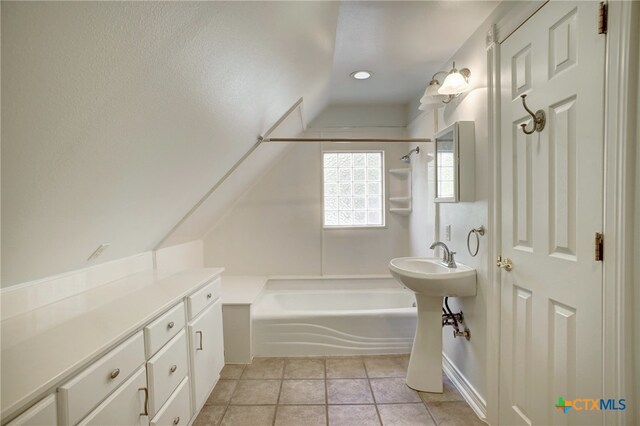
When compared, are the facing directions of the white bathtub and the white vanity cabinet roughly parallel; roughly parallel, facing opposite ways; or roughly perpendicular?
roughly perpendicular

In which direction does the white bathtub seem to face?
toward the camera

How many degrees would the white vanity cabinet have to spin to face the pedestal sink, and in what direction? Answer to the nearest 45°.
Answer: approximately 45° to its left

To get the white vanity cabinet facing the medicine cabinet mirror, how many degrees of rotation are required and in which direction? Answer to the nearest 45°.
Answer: approximately 45° to its left

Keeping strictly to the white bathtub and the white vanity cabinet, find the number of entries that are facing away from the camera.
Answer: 0

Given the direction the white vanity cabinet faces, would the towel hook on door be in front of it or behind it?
in front

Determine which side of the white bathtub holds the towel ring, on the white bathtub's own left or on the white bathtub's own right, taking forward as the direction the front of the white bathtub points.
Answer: on the white bathtub's own left

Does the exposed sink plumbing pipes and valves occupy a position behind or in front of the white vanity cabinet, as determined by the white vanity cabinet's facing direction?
in front

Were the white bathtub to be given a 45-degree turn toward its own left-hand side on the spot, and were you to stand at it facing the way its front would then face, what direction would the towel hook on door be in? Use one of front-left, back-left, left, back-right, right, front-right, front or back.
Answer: front
